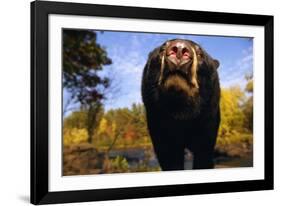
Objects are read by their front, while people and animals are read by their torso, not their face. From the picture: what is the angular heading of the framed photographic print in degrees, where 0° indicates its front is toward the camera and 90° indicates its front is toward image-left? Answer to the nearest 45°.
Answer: approximately 315°
